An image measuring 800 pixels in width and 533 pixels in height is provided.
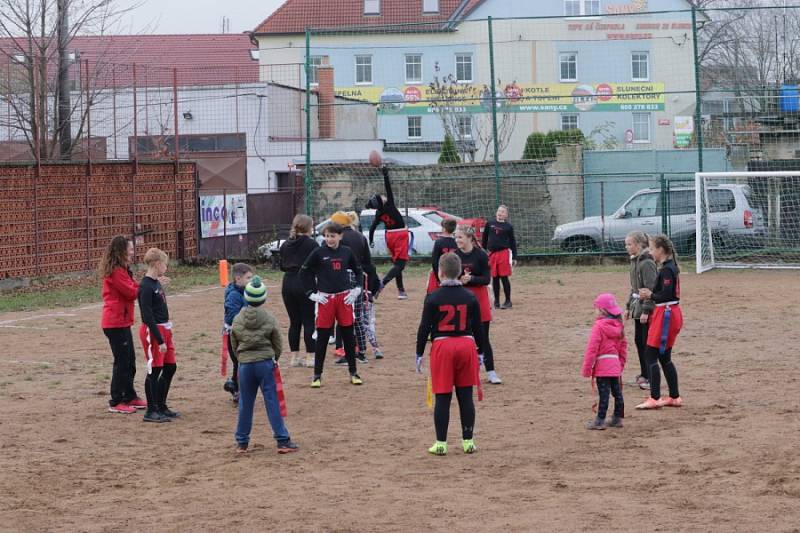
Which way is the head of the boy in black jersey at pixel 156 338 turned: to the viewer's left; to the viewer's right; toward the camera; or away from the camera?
to the viewer's right

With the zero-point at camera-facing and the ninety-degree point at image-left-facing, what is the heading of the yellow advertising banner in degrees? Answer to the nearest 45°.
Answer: approximately 0°

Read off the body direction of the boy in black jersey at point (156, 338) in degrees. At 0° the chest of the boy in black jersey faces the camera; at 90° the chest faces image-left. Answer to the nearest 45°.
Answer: approximately 270°

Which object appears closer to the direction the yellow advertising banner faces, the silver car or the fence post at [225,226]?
the silver car

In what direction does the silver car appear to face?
to the viewer's left

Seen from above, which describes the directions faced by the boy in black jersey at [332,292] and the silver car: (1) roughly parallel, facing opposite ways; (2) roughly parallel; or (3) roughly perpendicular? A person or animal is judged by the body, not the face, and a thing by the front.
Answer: roughly perpendicular

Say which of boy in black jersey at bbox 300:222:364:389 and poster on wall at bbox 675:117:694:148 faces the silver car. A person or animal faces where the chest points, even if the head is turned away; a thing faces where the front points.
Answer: the poster on wall
